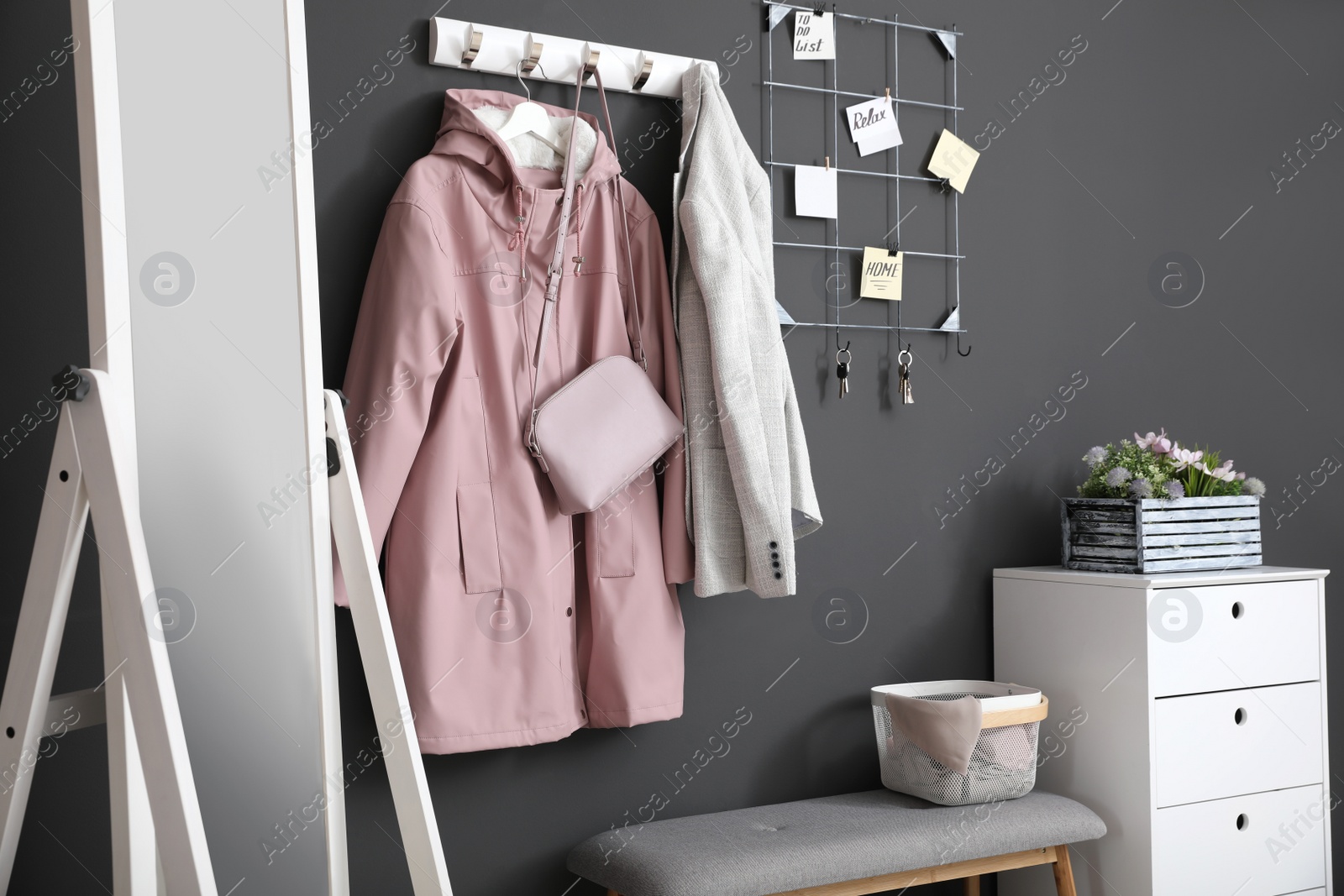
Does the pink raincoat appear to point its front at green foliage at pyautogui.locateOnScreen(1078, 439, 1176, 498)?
no

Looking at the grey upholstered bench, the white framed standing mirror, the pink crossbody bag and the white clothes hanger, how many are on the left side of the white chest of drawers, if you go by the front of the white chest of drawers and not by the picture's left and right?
0

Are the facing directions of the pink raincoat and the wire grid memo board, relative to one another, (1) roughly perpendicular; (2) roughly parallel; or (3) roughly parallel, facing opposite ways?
roughly parallel

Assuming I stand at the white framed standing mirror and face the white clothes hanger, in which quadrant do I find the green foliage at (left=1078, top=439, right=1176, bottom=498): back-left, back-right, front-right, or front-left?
front-right

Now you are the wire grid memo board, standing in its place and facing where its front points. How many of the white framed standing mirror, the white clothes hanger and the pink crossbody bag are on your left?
0

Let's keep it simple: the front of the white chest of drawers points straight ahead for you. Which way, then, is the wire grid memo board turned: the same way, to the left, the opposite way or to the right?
the same way

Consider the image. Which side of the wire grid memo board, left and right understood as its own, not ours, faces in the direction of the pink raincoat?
right

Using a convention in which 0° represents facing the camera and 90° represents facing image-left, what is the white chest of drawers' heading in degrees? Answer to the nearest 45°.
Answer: approximately 315°

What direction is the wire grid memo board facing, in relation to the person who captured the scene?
facing the viewer and to the right of the viewer

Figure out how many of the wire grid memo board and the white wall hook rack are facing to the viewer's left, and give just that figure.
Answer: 0

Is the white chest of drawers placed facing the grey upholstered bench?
no

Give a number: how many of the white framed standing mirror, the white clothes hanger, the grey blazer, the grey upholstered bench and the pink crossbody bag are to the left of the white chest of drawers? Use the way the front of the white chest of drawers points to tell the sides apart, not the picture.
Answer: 0
